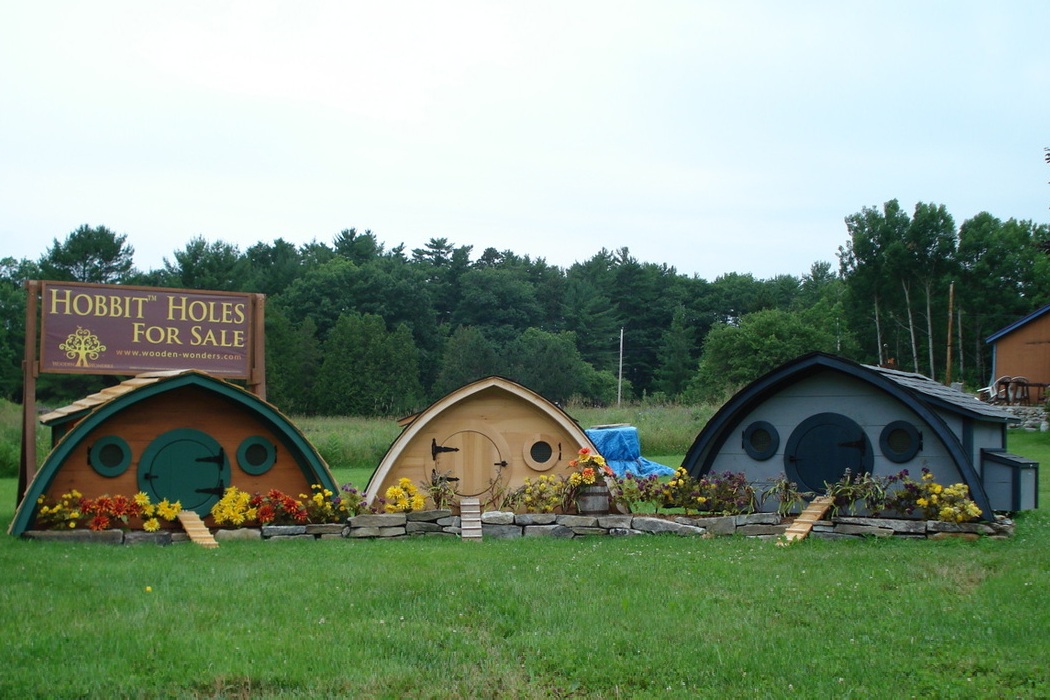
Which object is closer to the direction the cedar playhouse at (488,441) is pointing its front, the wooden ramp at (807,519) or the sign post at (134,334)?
the wooden ramp

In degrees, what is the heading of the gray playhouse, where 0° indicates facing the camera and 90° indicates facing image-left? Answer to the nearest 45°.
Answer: approximately 45°

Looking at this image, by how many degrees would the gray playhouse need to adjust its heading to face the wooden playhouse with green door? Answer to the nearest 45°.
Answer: approximately 45° to its right

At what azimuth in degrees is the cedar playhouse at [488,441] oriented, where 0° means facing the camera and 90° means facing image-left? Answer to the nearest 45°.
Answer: approximately 0°

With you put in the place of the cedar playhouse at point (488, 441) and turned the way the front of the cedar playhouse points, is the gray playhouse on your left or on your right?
on your left

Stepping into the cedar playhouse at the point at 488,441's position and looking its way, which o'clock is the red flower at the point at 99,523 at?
The red flower is roughly at 2 o'clock from the cedar playhouse.

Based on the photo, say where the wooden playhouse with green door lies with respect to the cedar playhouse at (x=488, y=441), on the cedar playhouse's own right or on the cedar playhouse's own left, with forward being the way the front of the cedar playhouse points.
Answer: on the cedar playhouse's own right
